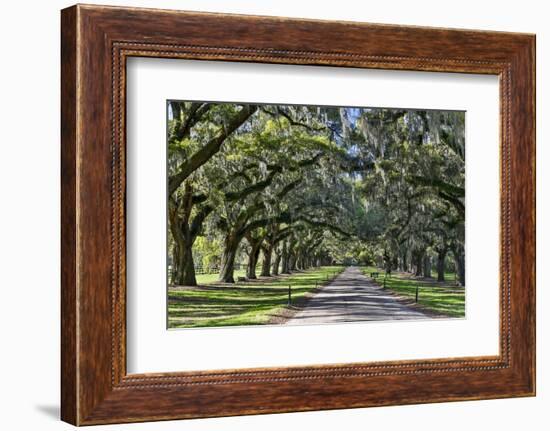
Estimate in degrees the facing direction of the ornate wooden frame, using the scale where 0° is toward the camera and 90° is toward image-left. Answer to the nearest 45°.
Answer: approximately 315°
